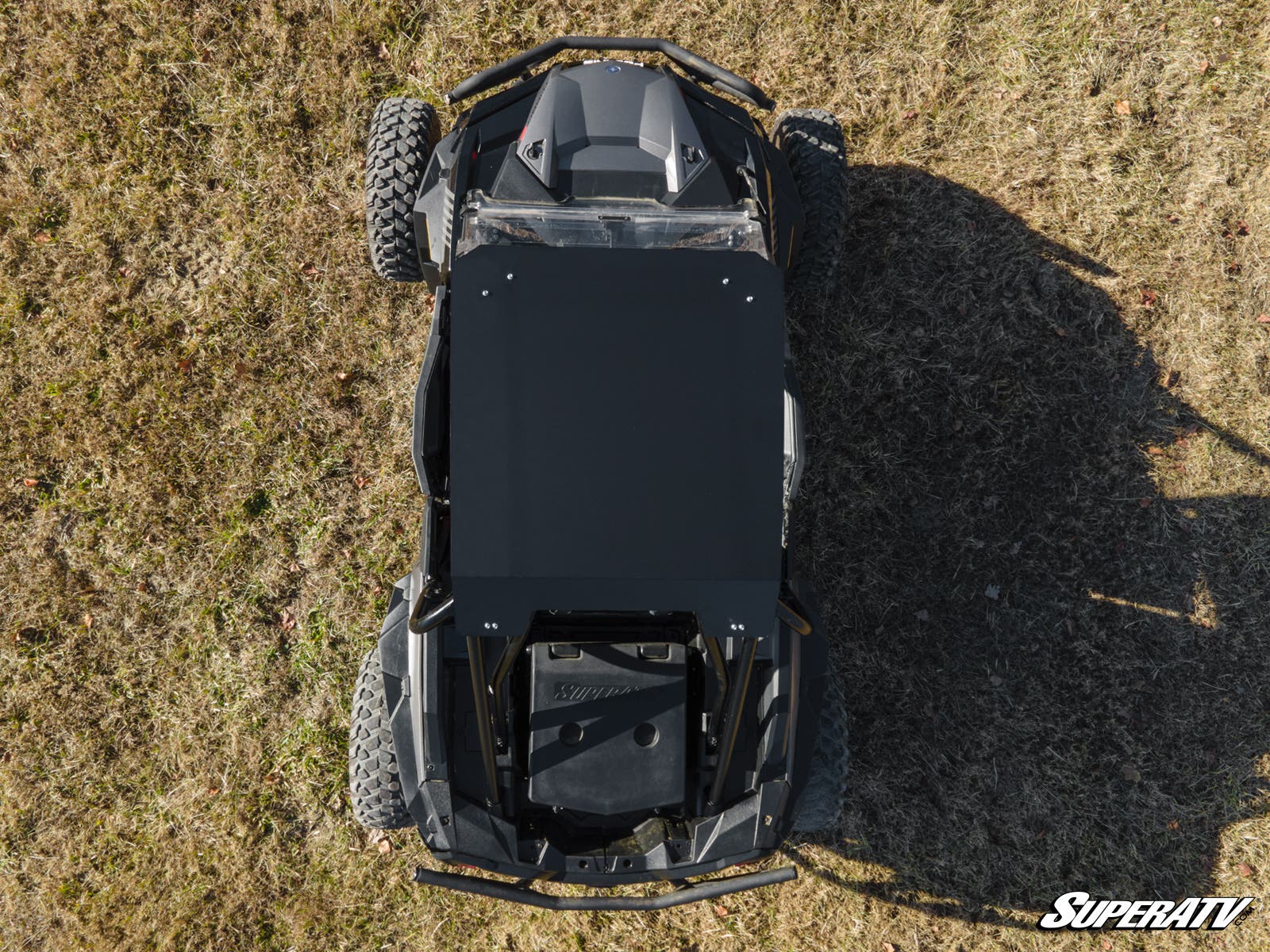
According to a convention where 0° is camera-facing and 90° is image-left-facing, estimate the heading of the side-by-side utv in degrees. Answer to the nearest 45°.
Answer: approximately 180°
